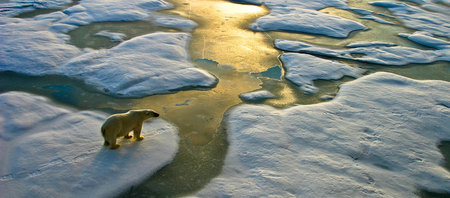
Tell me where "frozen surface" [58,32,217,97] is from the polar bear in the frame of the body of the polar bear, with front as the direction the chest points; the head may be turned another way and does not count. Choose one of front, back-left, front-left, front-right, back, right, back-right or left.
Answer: front-left

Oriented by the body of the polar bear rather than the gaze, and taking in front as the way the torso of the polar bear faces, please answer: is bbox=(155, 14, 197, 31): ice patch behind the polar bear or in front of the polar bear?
in front

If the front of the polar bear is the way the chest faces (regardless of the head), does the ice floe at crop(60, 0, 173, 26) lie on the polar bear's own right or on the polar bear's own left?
on the polar bear's own left

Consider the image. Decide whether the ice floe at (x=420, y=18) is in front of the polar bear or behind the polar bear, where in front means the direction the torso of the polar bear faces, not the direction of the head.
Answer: in front

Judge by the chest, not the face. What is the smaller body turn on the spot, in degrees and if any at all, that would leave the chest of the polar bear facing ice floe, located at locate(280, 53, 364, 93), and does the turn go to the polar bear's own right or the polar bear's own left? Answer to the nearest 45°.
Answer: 0° — it already faces it

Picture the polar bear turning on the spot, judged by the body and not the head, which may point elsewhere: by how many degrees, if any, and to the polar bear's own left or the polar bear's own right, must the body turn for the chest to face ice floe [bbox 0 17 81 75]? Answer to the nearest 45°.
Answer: approximately 90° to the polar bear's own left

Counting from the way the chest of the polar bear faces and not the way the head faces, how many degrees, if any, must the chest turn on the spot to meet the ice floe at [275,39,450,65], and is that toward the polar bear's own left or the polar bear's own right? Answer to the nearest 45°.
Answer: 0° — it already faces it

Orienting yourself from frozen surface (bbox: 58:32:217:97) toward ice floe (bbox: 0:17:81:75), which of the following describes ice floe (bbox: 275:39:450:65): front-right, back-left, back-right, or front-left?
back-right

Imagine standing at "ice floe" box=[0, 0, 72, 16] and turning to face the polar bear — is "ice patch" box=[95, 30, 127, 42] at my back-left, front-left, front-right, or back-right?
front-left

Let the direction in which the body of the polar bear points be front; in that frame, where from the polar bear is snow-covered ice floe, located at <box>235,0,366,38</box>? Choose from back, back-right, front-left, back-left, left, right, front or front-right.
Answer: front

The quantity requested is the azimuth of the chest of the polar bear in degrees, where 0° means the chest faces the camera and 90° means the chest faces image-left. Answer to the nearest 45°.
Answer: approximately 225°
